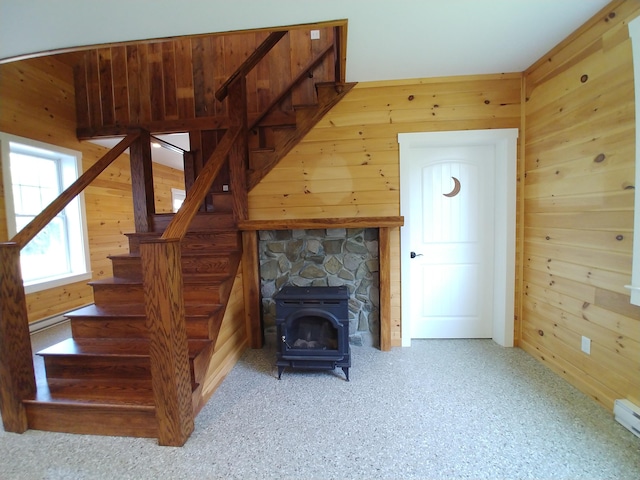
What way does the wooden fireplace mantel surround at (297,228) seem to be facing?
toward the camera

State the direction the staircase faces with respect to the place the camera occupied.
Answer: facing the viewer

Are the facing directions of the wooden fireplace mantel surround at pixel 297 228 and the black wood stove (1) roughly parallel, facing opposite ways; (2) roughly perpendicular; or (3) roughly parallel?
roughly parallel

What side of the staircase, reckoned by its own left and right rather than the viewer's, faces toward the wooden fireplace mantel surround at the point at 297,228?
left

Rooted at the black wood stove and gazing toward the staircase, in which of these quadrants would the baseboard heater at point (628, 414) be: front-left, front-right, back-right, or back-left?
back-left

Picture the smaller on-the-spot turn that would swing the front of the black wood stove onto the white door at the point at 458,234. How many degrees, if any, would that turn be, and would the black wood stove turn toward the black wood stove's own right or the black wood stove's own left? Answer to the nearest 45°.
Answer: approximately 90° to the black wood stove's own left

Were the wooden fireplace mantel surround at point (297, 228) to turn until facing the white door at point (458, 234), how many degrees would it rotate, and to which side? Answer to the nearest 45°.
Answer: approximately 90° to its left

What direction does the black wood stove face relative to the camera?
toward the camera

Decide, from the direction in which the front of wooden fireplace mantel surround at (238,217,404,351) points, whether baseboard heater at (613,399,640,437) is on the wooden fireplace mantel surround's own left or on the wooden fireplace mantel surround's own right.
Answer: on the wooden fireplace mantel surround's own left
